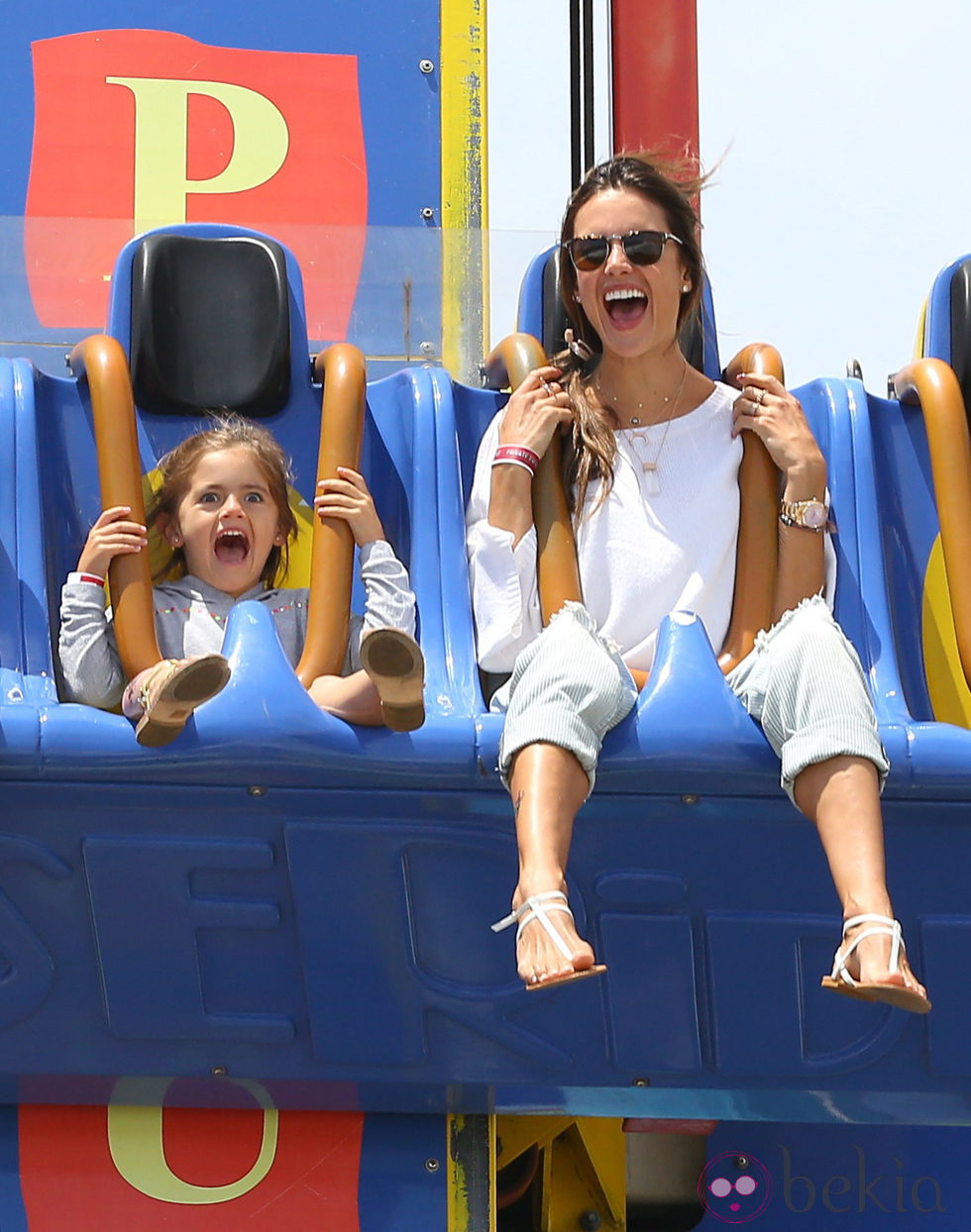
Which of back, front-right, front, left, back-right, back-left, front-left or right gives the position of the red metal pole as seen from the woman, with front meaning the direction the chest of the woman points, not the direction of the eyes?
back

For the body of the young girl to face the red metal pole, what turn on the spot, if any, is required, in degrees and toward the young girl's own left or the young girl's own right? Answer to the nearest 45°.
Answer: approximately 135° to the young girl's own left

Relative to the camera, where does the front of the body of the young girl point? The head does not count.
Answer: toward the camera

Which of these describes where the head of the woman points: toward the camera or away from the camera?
toward the camera

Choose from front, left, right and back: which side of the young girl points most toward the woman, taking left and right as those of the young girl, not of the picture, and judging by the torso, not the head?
left

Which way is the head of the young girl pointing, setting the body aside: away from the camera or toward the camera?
toward the camera

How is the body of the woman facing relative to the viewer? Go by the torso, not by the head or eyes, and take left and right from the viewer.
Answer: facing the viewer

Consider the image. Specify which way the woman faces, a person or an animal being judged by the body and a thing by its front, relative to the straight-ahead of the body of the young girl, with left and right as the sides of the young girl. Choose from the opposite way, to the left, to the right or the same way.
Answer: the same way

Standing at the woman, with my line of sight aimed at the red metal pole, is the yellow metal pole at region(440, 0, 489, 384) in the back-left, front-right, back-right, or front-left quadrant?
front-left

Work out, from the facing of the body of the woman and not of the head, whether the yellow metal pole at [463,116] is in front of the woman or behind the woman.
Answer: behind

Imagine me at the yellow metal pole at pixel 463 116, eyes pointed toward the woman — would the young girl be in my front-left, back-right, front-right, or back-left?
front-right

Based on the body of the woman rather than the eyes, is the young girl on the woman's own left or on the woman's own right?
on the woman's own right
